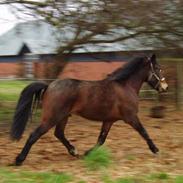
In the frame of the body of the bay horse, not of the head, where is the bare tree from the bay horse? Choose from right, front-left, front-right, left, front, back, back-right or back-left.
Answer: left

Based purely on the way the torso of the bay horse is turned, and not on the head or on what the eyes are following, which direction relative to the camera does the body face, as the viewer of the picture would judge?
to the viewer's right

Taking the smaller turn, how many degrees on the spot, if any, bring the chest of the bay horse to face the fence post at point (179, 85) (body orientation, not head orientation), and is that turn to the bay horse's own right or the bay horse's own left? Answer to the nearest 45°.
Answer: approximately 45° to the bay horse's own left
